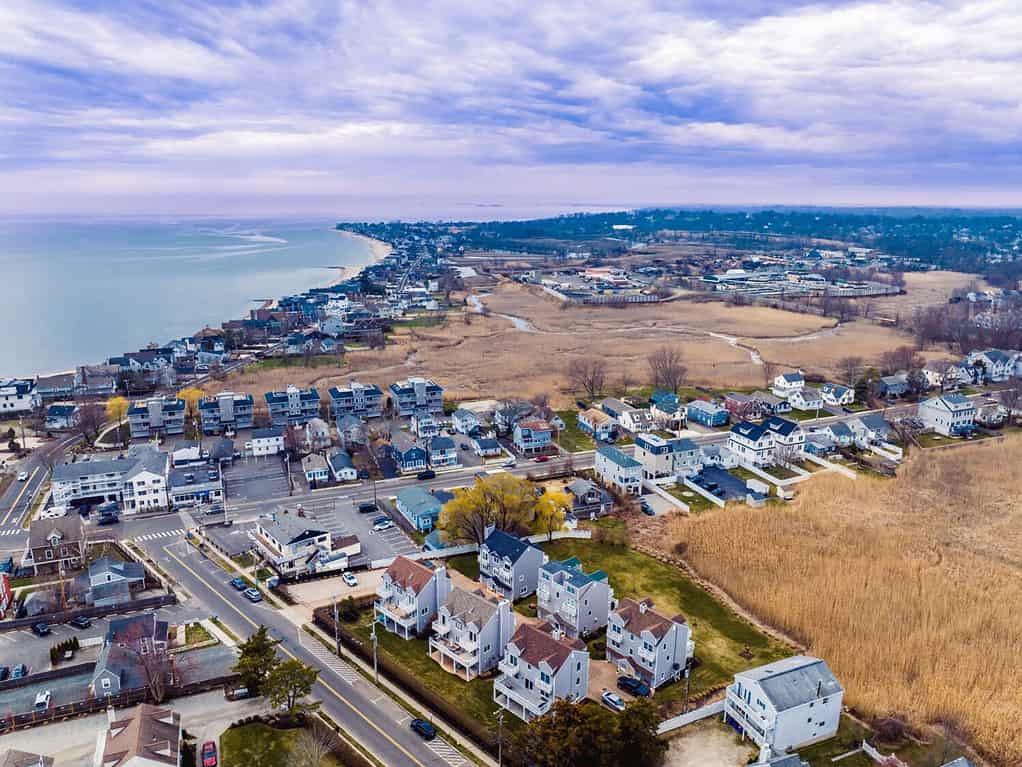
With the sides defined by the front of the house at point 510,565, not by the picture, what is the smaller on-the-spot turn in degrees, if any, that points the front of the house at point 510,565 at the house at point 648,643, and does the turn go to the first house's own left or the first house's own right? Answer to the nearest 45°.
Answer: approximately 90° to the first house's own left

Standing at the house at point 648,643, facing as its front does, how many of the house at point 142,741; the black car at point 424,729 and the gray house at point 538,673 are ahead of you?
3

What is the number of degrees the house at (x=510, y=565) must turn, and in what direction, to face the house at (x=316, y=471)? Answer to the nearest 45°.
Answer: approximately 90° to its right

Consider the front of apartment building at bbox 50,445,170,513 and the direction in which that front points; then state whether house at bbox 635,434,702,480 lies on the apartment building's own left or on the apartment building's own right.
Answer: on the apartment building's own left

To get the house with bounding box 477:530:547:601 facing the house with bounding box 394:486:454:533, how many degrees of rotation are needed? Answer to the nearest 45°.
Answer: approximately 90° to its right

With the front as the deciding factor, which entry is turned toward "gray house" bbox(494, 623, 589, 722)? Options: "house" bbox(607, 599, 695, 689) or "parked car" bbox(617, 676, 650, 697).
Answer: the house

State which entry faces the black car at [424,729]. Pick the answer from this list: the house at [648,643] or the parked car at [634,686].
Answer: the house

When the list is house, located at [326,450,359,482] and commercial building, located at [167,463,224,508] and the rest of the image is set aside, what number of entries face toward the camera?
2

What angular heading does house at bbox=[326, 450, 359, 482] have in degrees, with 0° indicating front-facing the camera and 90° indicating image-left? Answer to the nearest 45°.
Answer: approximately 0°

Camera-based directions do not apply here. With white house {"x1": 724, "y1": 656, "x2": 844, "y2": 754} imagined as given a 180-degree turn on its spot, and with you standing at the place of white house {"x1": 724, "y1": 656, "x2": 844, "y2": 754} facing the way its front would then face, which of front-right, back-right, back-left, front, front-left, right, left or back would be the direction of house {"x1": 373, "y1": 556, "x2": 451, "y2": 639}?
back-left

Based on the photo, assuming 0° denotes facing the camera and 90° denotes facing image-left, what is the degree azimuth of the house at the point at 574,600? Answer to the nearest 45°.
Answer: approximately 45°

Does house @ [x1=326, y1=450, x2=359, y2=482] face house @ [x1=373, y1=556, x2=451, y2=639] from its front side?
yes
